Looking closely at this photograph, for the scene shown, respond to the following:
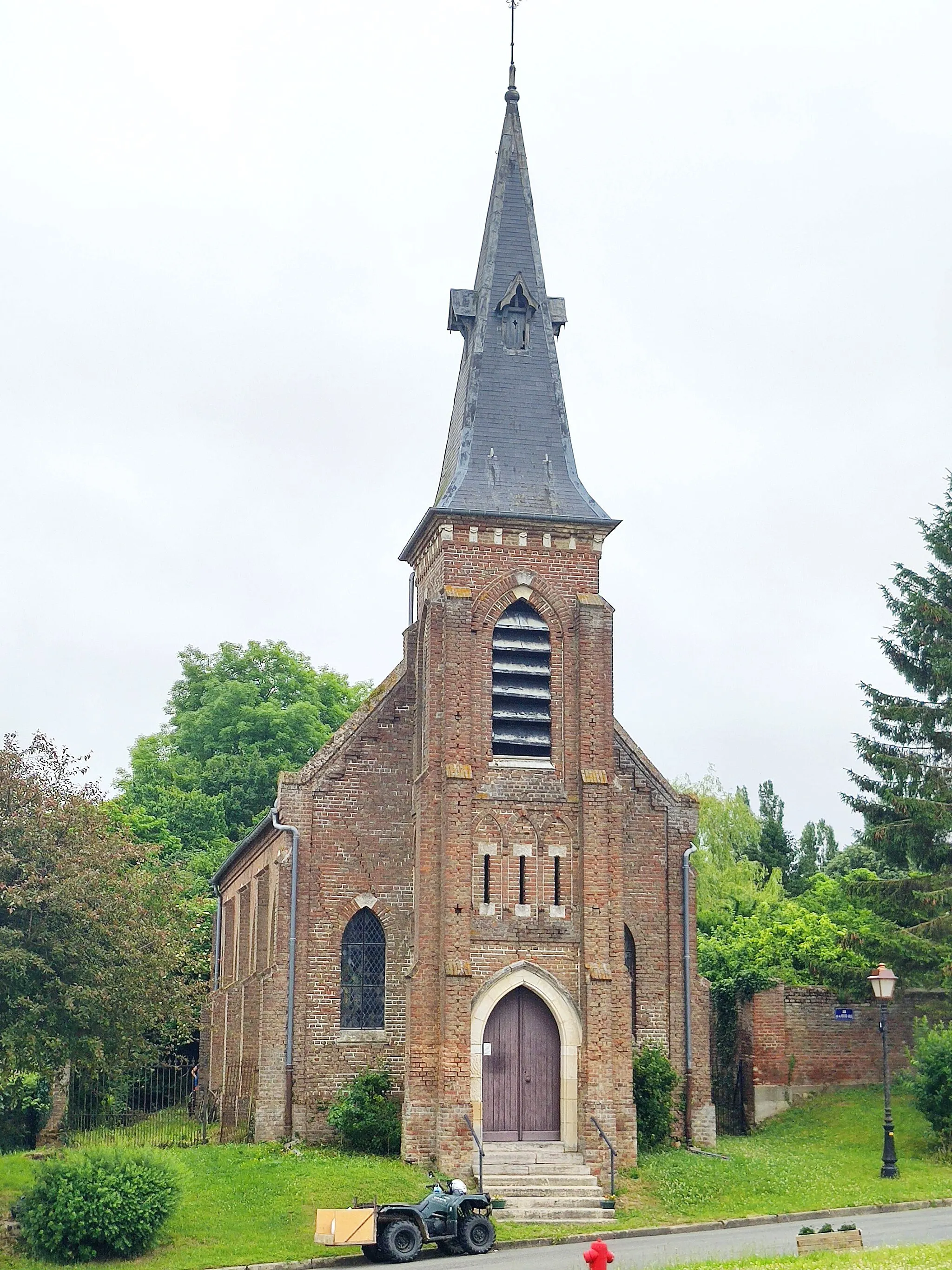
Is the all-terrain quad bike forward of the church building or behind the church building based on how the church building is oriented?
forward

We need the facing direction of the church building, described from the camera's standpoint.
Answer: facing the viewer

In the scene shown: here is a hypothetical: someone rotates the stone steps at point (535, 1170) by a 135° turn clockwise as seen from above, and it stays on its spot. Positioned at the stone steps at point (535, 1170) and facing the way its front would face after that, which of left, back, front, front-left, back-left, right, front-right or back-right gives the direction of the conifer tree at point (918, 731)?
right

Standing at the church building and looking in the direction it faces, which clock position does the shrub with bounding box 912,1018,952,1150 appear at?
The shrub is roughly at 9 o'clock from the church building.

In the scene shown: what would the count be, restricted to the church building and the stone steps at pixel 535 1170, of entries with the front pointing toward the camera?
2

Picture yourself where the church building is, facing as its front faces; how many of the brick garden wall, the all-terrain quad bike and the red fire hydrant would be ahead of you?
2

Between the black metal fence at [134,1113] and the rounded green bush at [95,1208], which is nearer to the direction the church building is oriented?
the rounded green bush

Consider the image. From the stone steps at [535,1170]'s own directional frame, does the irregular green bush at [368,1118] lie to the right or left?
on its right

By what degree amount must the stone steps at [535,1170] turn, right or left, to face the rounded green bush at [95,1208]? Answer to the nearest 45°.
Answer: approximately 45° to its right

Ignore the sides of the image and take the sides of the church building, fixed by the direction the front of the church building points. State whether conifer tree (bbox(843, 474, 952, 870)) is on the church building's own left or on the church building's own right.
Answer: on the church building's own left

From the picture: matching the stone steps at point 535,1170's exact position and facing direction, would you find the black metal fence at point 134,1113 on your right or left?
on your right

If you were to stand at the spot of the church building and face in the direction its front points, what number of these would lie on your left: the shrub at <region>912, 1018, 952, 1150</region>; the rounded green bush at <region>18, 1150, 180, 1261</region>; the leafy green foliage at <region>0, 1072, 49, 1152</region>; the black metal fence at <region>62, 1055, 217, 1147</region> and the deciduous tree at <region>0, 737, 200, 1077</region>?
1

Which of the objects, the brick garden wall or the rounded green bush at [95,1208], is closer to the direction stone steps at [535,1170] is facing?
the rounded green bush

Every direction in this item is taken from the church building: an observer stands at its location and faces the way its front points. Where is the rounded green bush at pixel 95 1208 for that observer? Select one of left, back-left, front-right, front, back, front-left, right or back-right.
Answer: front-right

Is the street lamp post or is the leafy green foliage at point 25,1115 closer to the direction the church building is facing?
the street lamp post
